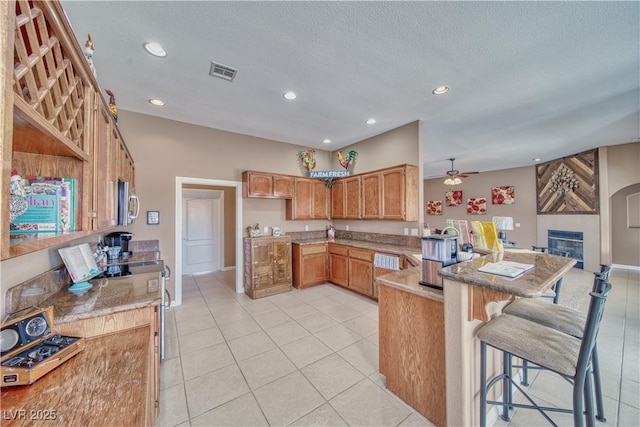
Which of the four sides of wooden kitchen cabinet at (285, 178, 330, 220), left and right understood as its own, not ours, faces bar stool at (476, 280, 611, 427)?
front

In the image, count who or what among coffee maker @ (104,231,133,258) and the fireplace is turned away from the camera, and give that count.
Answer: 0

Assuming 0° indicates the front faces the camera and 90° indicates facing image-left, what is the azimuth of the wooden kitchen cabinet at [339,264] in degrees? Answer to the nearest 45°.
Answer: approximately 45°

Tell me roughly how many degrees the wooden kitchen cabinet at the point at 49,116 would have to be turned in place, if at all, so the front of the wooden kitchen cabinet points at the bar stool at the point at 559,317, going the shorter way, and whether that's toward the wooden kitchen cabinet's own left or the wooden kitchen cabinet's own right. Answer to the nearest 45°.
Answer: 0° — it already faces it

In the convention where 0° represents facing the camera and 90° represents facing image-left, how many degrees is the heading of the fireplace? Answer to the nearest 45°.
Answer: approximately 45°

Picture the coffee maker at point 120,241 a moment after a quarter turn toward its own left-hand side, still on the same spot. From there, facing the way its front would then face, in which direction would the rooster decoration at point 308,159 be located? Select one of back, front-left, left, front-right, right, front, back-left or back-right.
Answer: front-right

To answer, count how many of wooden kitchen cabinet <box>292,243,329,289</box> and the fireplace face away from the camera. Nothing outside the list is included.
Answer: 0

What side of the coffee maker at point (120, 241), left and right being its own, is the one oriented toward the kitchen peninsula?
front

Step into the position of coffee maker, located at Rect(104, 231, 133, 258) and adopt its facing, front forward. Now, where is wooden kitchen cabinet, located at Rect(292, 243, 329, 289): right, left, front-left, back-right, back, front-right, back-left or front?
front-left

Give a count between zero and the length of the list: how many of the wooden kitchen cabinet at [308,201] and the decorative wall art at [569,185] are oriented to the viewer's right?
0

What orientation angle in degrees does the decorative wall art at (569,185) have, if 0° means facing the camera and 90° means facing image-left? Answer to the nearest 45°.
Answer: approximately 45°
